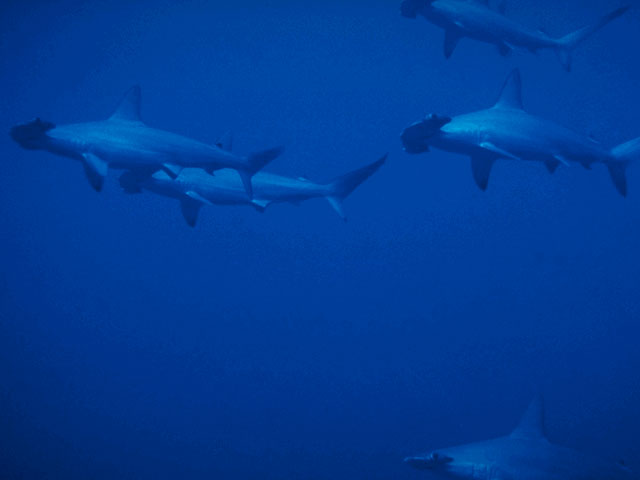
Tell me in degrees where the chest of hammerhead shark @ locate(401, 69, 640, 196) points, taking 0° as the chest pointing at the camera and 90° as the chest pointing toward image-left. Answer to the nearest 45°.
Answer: approximately 90°

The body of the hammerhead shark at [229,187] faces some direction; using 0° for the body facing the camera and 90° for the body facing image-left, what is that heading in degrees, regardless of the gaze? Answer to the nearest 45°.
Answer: approximately 90°

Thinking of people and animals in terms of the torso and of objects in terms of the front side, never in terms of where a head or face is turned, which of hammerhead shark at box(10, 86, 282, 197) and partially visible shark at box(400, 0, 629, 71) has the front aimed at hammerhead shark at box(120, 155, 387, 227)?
the partially visible shark

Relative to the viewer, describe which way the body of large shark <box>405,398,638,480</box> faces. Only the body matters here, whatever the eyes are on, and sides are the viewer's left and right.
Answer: facing to the left of the viewer

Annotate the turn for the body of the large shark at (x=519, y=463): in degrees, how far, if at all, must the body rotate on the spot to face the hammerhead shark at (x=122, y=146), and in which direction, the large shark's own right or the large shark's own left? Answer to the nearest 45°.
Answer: approximately 45° to the large shark's own left

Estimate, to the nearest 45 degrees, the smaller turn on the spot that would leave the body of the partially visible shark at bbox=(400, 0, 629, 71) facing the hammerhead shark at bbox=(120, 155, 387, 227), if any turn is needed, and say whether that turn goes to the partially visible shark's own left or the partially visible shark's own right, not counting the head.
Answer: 0° — it already faces it

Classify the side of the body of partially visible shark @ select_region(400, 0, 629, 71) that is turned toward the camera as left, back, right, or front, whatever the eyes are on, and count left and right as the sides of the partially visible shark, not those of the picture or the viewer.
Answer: left

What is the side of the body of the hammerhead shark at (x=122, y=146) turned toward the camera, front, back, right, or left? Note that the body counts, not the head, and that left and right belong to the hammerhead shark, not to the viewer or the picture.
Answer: left

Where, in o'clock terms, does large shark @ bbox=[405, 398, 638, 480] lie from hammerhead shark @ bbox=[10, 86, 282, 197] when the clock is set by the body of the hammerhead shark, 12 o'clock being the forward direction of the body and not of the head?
The large shark is roughly at 6 o'clock from the hammerhead shark.
